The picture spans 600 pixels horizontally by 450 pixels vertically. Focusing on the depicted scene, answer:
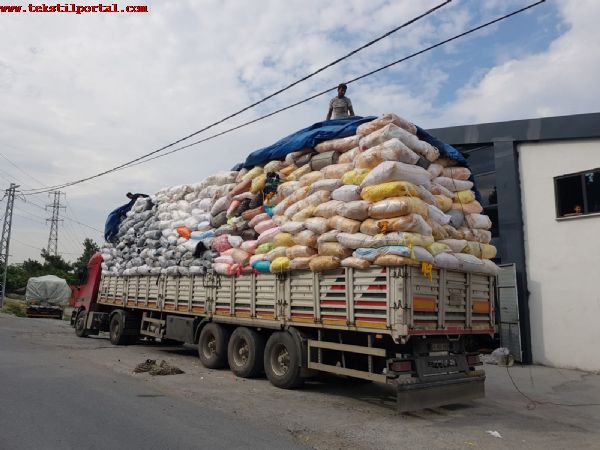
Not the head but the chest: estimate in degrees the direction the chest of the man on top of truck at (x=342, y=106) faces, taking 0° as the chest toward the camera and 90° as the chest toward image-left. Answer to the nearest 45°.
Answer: approximately 0°

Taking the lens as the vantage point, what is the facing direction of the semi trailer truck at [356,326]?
facing away from the viewer and to the left of the viewer

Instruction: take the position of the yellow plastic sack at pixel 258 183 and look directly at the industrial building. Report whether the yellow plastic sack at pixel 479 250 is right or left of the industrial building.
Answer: right

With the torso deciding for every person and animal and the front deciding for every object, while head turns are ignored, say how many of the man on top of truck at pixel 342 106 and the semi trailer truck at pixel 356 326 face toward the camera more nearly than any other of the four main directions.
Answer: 1

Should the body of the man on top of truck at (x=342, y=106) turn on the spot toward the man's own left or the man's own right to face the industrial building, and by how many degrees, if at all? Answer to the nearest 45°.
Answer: approximately 135° to the man's own left

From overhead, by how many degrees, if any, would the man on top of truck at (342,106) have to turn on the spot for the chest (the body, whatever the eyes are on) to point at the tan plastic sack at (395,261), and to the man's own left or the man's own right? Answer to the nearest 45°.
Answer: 0° — they already face it

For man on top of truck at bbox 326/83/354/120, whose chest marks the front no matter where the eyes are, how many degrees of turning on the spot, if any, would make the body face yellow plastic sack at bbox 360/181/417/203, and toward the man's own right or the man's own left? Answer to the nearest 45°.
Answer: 0° — they already face it
